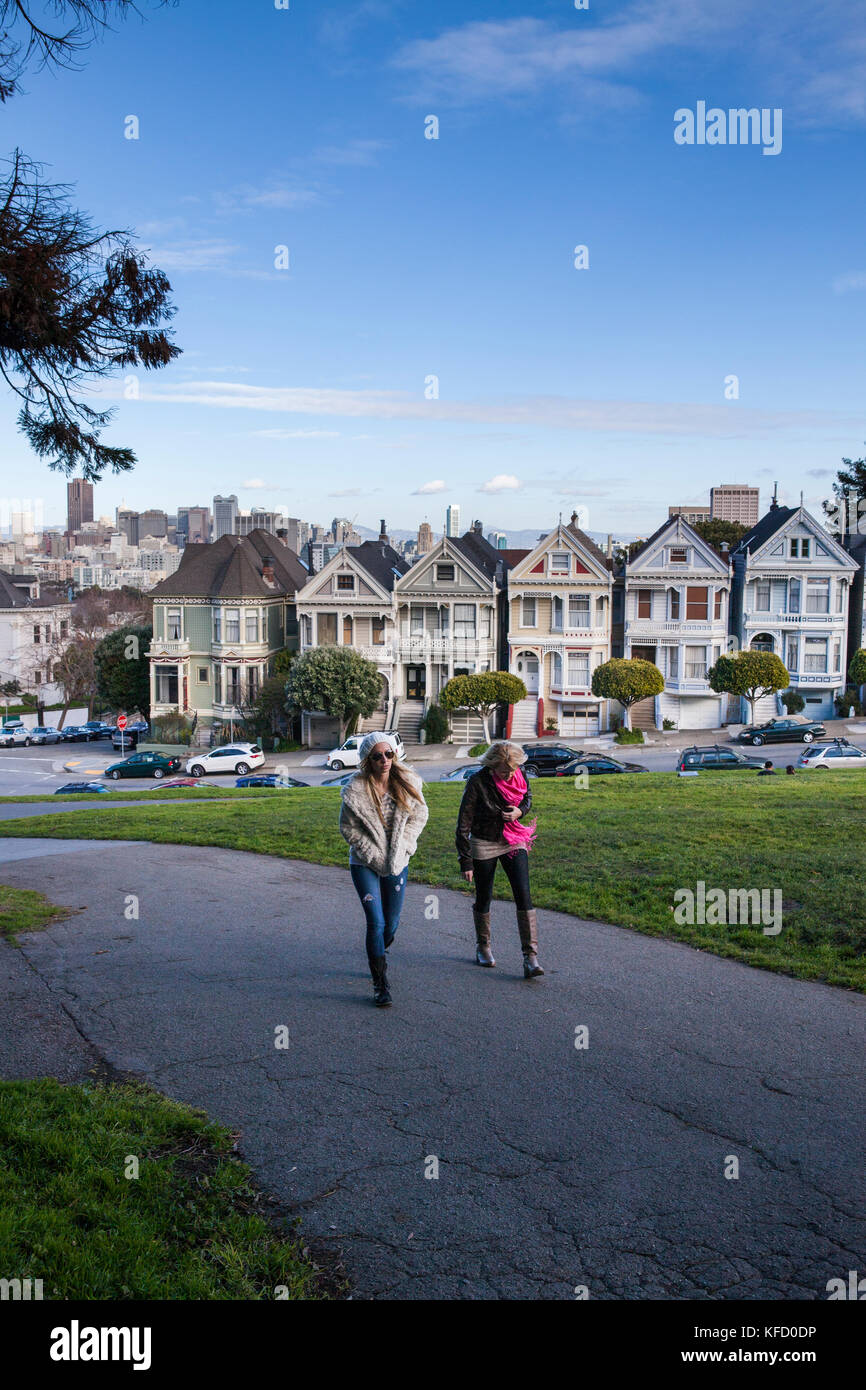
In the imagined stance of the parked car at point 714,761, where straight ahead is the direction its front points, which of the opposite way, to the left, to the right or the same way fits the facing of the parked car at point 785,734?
the opposite way

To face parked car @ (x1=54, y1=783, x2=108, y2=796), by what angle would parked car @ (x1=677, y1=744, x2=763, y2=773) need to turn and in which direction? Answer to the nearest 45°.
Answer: approximately 180°

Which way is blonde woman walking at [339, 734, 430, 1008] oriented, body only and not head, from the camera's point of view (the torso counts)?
toward the camera

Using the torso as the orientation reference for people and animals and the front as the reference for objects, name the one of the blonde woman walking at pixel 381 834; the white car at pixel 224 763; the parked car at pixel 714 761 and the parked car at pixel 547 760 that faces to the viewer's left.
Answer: the white car

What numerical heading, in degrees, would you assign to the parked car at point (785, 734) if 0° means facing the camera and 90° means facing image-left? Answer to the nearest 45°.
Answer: approximately 90°

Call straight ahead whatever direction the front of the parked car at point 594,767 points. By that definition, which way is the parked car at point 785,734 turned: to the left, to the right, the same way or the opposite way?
the opposite way

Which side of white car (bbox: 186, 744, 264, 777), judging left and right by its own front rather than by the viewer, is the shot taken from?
left

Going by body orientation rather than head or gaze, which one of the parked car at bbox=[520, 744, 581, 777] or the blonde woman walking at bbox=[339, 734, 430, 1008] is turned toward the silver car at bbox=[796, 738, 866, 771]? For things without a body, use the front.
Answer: the parked car

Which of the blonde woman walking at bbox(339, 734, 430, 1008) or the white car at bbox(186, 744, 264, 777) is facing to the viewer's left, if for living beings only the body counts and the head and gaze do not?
the white car

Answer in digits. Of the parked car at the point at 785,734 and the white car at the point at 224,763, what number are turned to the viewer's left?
2

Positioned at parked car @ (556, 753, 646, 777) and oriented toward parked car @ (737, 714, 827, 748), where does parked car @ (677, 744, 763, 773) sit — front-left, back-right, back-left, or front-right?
front-right

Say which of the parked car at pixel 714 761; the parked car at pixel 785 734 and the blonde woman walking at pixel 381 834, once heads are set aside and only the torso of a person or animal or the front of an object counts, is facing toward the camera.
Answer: the blonde woman walking

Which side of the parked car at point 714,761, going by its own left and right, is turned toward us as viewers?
right

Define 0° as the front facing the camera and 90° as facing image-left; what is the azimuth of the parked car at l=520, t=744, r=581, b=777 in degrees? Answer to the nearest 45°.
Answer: approximately 270°
